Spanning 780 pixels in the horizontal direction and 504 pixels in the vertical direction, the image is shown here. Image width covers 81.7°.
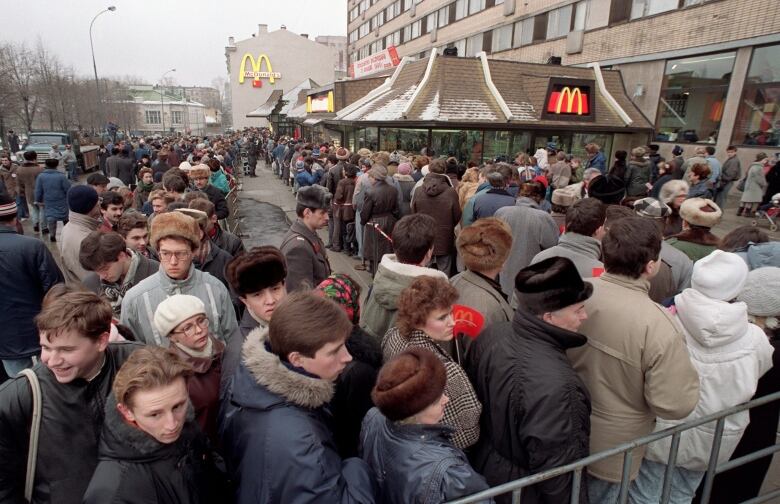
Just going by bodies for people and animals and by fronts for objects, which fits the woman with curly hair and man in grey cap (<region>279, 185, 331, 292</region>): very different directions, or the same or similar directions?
same or similar directions

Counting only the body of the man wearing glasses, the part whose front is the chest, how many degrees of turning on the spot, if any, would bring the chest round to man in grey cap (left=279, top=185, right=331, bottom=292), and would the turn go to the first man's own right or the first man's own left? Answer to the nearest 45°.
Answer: approximately 90° to the first man's own left

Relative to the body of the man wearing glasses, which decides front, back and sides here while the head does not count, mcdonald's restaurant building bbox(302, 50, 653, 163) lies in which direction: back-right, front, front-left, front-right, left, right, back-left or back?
back-left

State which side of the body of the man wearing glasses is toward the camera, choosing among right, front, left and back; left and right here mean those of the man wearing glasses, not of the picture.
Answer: front

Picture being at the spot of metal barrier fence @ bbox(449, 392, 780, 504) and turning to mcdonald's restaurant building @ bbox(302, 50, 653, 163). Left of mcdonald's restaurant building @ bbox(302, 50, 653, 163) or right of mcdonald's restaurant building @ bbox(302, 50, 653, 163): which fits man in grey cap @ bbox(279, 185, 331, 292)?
left

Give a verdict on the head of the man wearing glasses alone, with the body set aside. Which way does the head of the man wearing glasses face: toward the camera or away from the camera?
toward the camera
